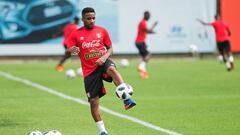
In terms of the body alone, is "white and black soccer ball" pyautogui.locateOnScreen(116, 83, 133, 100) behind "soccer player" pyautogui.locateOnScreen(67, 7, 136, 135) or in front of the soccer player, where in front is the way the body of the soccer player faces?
in front

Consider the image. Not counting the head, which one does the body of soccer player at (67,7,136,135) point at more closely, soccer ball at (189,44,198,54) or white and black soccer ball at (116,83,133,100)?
the white and black soccer ball

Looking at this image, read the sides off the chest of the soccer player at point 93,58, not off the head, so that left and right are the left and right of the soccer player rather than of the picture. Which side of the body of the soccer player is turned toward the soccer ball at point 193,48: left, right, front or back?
back

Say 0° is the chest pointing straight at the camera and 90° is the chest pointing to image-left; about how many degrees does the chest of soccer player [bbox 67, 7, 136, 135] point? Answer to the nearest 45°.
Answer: approximately 0°
